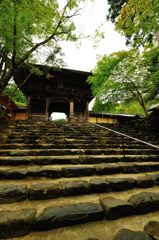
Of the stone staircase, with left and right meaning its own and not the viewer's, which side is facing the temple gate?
back

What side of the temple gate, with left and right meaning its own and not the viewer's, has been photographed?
front

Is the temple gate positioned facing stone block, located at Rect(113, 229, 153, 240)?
yes

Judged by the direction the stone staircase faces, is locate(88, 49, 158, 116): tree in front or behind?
behind

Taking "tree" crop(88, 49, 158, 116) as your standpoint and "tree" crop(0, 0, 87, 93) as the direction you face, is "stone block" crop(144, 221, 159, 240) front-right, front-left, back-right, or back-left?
front-left

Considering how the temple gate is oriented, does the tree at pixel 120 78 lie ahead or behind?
ahead

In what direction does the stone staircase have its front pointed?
toward the camera

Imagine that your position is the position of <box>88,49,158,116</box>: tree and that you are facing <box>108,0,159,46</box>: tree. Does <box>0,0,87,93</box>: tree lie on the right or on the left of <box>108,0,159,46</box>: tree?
right

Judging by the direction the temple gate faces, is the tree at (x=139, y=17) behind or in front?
in front

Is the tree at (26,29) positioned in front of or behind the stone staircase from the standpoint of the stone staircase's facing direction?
behind

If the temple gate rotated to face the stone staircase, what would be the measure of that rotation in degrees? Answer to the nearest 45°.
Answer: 0° — it already faces it

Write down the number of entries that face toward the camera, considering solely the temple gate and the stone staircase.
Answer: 2
